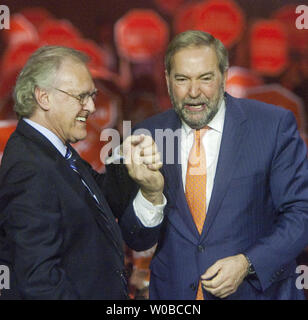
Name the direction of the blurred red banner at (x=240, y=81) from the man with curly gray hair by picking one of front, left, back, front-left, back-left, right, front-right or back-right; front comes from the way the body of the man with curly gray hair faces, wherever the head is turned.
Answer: front-left

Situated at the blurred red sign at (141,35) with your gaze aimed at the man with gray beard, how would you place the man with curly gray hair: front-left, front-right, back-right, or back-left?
front-right

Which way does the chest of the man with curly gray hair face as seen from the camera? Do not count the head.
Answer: to the viewer's right

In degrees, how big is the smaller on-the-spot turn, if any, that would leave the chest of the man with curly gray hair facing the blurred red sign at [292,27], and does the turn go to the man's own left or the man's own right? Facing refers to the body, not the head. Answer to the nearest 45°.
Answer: approximately 45° to the man's own left

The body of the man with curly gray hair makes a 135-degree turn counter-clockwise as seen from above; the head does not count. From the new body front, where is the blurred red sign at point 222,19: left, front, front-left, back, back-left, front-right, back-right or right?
right

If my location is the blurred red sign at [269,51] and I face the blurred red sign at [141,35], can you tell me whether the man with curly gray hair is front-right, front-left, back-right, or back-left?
front-left
